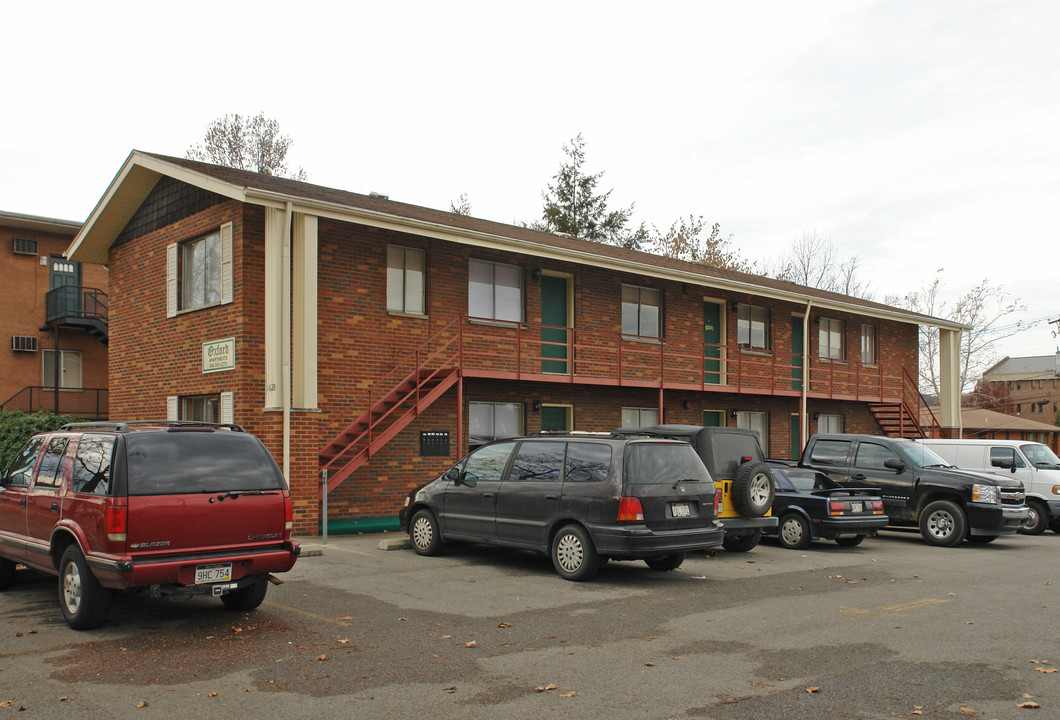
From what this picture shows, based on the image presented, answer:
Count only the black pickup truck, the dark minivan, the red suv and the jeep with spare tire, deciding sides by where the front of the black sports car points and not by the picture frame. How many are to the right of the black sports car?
1

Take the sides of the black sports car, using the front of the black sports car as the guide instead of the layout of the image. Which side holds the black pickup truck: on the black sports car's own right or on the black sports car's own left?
on the black sports car's own right

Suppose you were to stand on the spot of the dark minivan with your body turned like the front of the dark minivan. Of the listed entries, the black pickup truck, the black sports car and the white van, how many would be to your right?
3

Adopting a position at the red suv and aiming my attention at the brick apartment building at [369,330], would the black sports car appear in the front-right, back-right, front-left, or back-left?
front-right

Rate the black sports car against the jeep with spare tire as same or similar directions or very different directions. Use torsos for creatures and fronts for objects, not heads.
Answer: same or similar directions

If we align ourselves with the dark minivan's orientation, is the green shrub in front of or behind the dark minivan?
in front

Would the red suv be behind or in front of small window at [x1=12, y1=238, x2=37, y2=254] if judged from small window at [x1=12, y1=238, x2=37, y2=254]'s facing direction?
in front

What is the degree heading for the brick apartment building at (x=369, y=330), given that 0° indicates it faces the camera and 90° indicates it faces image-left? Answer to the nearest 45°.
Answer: approximately 315°

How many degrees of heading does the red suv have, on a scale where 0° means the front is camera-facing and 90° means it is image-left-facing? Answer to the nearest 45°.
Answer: approximately 135°

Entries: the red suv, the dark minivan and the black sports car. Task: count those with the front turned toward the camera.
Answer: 0

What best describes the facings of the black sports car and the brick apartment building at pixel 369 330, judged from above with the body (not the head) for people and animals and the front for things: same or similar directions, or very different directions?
very different directions

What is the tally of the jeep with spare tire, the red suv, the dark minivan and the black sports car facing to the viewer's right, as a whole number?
0

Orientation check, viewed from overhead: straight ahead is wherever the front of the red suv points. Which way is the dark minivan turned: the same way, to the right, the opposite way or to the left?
the same way

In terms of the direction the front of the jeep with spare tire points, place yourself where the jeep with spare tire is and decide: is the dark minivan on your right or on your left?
on your left
